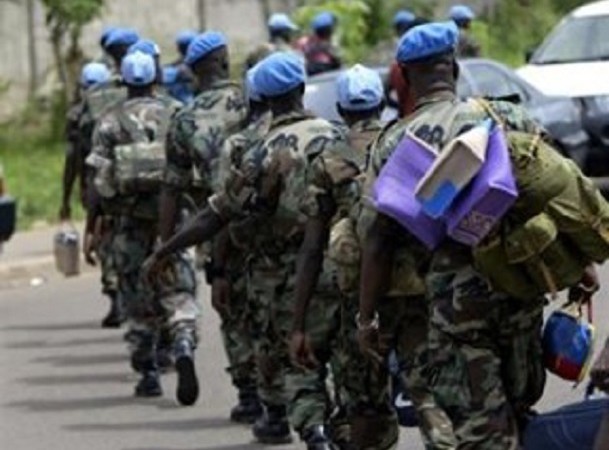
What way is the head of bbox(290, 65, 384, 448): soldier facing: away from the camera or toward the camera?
away from the camera

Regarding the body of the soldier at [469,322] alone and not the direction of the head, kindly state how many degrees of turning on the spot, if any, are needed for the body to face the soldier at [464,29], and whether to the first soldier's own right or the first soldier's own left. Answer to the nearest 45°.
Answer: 0° — they already face them

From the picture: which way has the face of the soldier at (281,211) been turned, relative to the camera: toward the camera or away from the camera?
away from the camera

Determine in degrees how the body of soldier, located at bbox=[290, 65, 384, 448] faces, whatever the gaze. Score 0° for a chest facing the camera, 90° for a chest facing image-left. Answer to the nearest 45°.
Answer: approximately 180°

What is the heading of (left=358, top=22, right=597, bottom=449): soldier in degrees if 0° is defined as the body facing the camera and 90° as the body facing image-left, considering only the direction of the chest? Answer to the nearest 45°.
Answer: approximately 180°

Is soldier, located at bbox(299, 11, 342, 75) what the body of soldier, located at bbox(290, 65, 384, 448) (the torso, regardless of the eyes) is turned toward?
yes

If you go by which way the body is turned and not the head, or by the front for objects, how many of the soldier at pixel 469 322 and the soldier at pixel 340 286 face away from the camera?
2

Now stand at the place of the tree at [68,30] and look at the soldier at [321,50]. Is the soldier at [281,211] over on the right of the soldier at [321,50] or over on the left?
right
